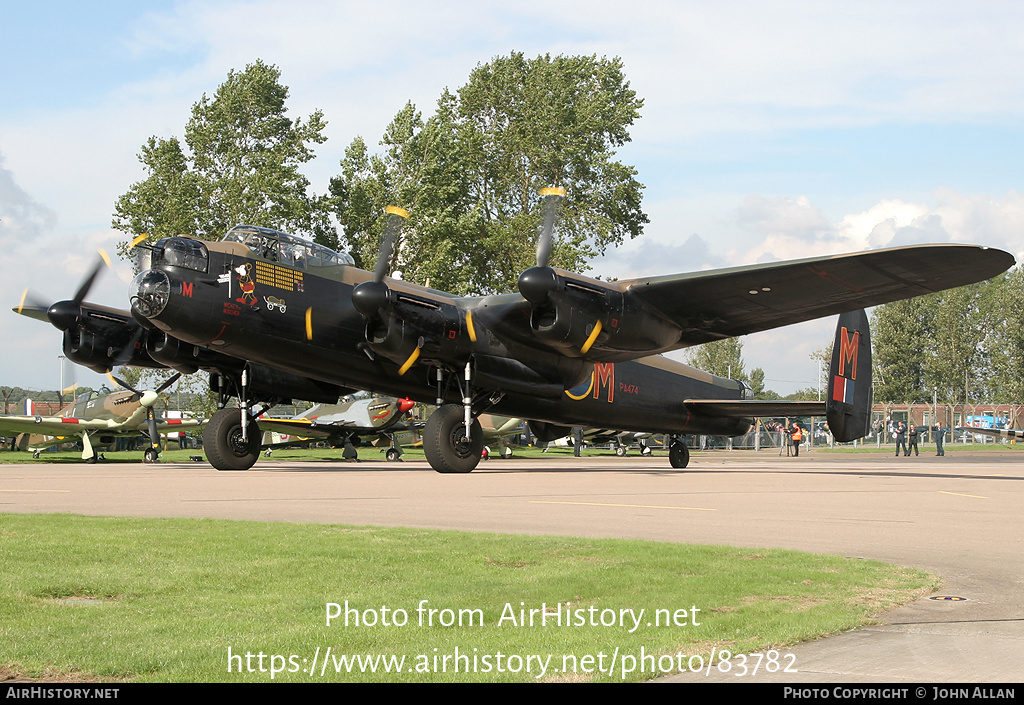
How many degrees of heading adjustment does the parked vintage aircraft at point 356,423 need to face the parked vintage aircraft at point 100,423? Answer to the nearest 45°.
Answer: approximately 135° to its right

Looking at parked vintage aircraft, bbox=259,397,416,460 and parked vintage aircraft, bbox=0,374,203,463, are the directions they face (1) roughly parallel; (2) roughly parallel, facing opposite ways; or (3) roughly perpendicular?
roughly parallel

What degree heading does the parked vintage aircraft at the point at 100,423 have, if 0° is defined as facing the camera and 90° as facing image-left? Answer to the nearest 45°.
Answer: approximately 315°

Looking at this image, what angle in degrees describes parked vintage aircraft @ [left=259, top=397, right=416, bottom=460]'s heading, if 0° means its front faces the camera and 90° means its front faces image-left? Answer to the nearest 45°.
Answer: approximately 315°

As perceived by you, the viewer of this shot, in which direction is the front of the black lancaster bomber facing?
facing the viewer and to the left of the viewer

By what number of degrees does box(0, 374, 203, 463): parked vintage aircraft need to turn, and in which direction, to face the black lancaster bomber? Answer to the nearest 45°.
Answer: approximately 45° to its right

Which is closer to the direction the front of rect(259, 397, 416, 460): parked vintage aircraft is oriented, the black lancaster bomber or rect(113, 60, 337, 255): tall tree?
the black lancaster bomber

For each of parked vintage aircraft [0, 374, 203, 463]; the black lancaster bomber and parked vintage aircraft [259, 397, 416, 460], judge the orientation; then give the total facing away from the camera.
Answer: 0

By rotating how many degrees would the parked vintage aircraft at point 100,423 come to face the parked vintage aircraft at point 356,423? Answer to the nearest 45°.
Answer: approximately 45° to its left

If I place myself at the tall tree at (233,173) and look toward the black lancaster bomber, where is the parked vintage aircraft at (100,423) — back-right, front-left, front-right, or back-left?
front-right

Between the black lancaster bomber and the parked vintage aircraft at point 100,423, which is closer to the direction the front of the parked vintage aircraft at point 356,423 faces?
the black lancaster bomber

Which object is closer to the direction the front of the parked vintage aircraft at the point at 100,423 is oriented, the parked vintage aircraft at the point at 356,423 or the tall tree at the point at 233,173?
the parked vintage aircraft
